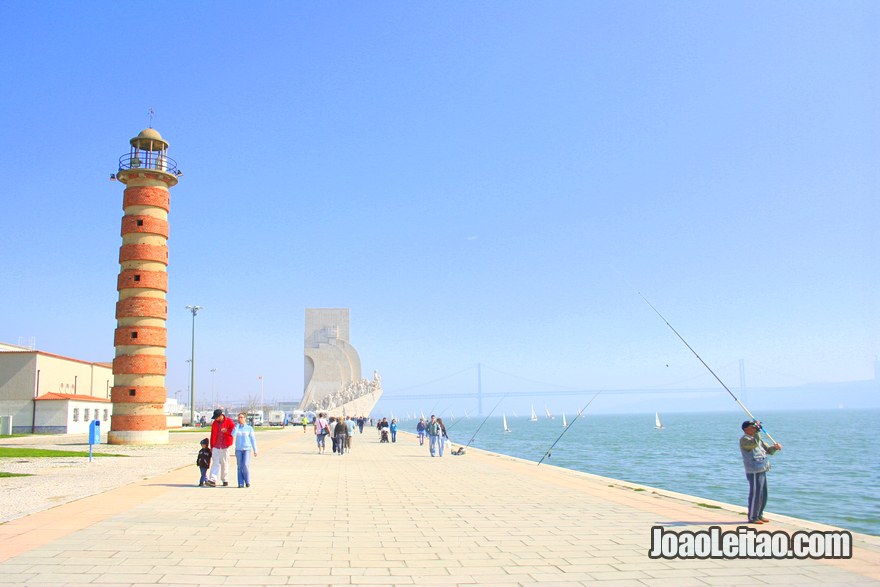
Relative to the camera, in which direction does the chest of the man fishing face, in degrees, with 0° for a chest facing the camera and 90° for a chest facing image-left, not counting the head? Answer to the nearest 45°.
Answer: approximately 270°

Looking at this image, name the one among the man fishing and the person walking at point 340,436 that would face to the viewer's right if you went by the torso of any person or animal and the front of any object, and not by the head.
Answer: the man fishing

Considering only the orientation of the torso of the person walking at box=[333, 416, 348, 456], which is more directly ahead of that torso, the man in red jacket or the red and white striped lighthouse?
the red and white striped lighthouse

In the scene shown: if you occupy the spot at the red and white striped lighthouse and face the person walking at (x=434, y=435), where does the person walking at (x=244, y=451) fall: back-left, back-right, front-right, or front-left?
front-right

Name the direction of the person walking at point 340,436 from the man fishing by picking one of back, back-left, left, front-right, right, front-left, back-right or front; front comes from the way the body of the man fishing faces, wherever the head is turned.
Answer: back-left

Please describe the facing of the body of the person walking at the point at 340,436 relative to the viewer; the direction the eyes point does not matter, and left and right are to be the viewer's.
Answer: facing away from the viewer

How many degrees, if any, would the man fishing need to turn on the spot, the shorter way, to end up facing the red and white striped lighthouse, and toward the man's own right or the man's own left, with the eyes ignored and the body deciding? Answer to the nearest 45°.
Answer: approximately 135° to the man's own left
